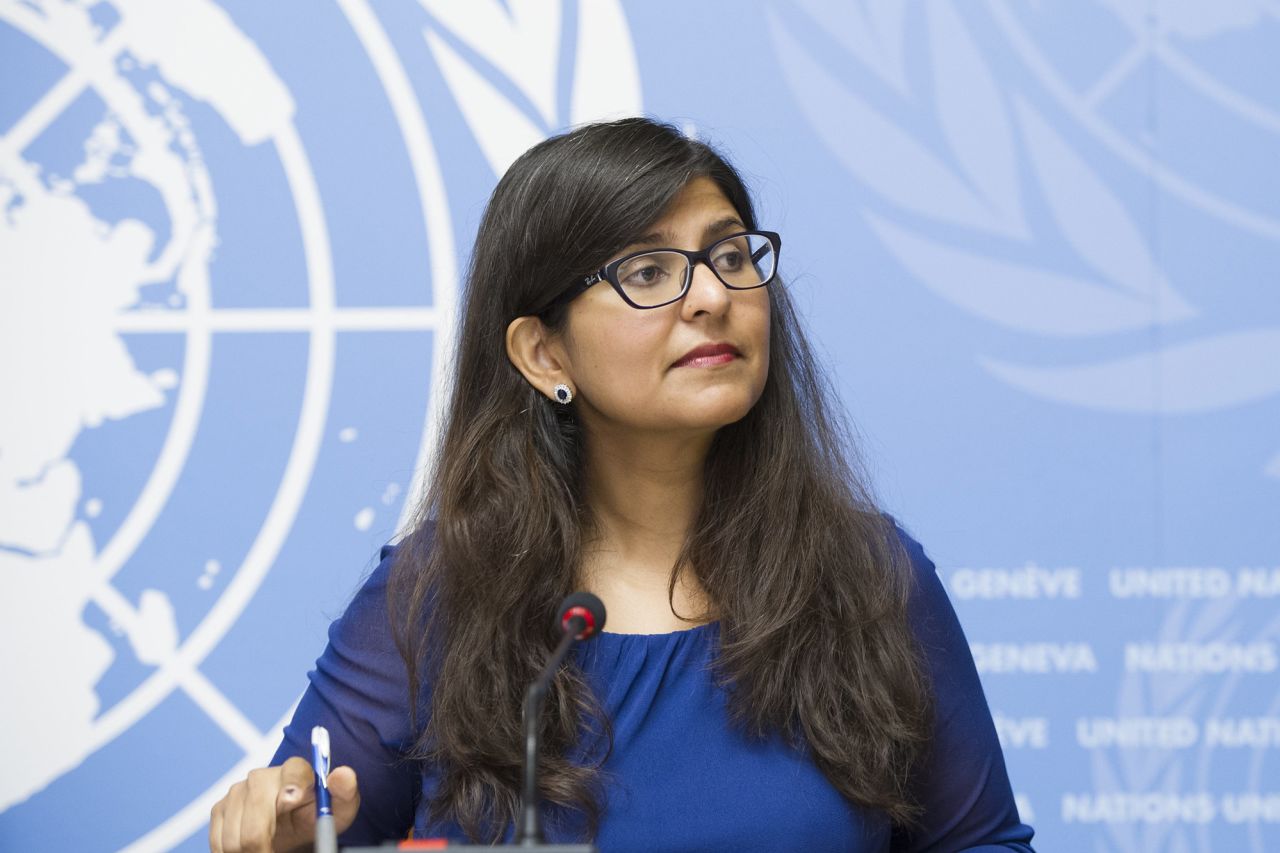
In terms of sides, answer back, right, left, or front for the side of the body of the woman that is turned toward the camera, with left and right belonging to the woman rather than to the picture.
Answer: front

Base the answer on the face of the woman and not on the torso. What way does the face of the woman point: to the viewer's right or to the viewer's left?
to the viewer's right
